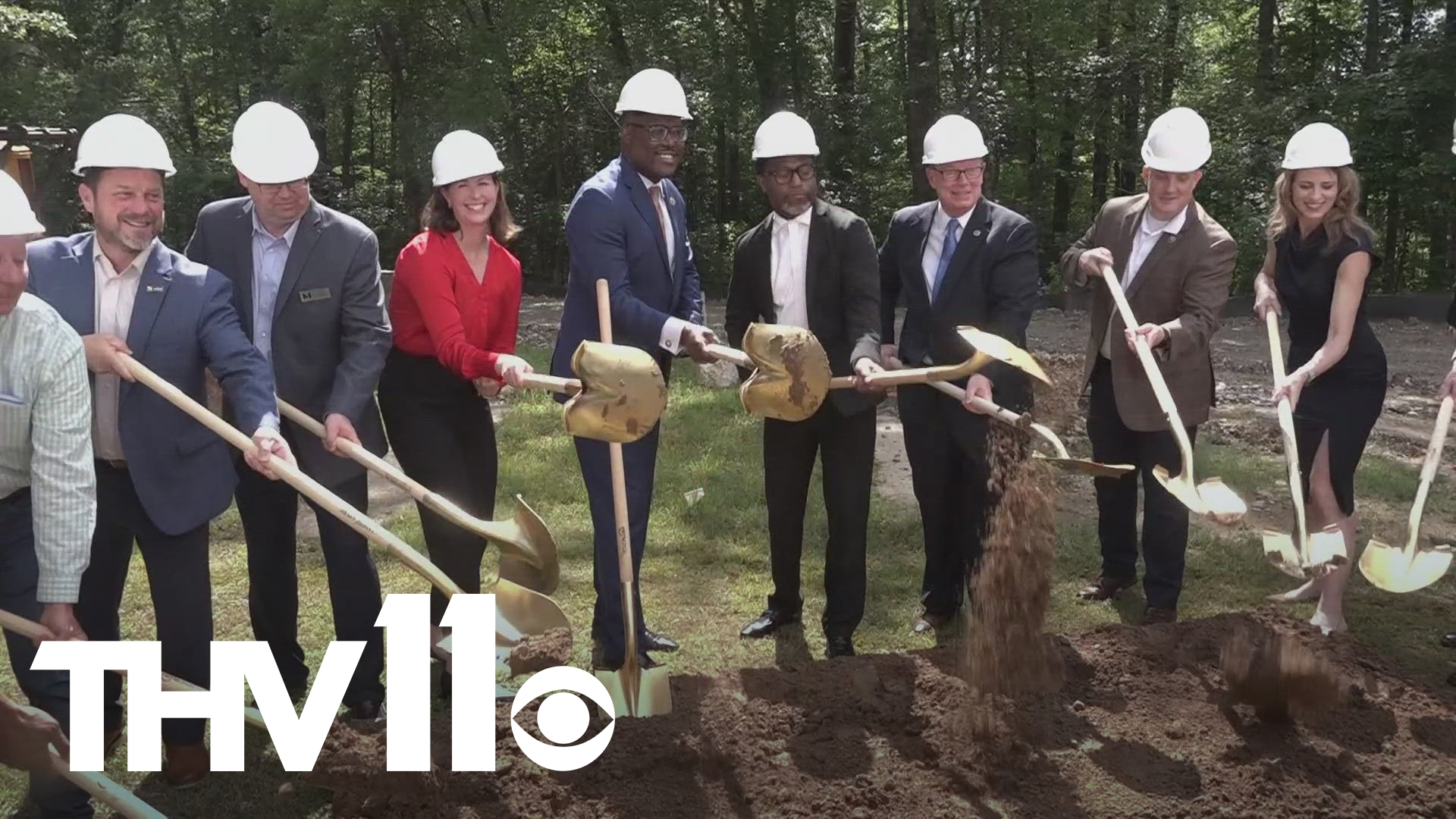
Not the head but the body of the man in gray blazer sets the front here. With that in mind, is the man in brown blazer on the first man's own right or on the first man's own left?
on the first man's own left

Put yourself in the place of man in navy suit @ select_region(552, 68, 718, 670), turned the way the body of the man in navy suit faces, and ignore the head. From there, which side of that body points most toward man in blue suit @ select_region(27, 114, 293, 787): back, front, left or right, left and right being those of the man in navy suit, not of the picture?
right

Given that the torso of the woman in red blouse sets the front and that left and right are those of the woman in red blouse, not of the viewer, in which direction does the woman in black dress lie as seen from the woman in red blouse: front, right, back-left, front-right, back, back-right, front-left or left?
front-left

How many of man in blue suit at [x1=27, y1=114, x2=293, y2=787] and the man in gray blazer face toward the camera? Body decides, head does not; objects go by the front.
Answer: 2

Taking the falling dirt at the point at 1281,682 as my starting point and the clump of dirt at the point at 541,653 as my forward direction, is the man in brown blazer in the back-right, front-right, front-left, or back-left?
front-right

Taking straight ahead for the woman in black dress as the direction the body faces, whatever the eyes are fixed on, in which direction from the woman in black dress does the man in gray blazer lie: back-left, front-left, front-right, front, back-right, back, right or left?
front

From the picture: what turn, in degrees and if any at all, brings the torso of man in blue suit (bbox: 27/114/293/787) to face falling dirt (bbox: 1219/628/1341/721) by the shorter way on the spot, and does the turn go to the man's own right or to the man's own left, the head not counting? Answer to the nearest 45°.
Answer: approximately 90° to the man's own left

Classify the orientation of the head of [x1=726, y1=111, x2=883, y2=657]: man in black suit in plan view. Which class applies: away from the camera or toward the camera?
toward the camera

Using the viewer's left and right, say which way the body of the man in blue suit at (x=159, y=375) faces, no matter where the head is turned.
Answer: facing the viewer

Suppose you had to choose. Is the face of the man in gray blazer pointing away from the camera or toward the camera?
toward the camera
